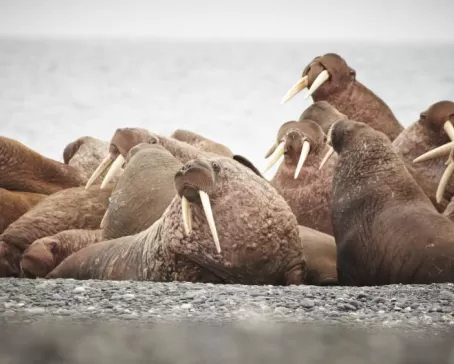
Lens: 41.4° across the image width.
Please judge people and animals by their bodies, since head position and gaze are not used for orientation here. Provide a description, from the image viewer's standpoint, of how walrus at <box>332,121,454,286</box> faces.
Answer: facing away from the viewer and to the left of the viewer

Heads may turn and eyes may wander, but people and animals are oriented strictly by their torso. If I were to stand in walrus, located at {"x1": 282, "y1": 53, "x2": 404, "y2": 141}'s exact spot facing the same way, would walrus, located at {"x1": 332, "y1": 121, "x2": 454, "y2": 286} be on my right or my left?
on my left

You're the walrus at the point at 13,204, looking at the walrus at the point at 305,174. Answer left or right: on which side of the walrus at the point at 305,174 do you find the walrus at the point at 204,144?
left

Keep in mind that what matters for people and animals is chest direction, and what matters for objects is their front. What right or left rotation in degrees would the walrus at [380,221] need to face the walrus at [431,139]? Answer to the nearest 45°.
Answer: approximately 45° to its right

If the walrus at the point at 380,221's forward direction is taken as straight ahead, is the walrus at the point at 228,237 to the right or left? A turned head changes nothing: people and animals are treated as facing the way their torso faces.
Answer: on its left

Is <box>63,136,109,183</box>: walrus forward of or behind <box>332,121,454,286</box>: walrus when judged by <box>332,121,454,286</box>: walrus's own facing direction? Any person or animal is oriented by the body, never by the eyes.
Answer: forward

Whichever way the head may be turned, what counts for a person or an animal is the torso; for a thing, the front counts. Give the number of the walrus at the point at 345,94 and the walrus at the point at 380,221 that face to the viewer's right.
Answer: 0

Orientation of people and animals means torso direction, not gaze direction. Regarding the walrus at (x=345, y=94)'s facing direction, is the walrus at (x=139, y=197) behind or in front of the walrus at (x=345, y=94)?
in front
